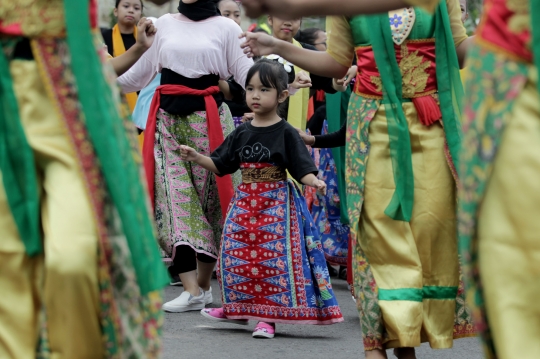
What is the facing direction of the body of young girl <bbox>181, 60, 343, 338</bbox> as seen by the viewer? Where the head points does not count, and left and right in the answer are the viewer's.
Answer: facing the viewer and to the left of the viewer

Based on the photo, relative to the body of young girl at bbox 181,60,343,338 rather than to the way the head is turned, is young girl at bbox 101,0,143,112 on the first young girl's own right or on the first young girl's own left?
on the first young girl's own right

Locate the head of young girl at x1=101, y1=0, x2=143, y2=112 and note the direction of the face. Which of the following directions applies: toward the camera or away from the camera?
toward the camera
